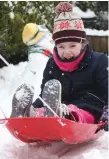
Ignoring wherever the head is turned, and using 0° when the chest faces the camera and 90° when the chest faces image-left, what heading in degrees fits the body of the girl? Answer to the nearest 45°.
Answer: approximately 45°

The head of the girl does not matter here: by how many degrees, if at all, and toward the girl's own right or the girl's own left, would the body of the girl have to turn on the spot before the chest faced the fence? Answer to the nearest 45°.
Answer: approximately 135° to the girl's own right
